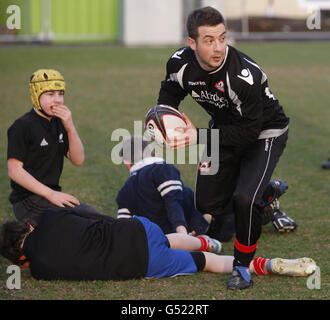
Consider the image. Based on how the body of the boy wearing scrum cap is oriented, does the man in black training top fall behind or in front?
in front

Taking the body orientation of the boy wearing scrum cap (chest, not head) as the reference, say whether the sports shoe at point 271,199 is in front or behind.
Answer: in front

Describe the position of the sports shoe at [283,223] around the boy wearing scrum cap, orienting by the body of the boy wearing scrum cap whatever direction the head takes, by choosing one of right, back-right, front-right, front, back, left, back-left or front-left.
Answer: front-left

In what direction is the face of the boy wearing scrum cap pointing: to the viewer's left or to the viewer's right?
to the viewer's right

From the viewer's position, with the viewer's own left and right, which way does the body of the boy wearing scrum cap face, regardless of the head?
facing the viewer and to the right of the viewer

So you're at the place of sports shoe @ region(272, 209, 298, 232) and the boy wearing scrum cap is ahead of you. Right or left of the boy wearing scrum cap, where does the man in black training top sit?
left
